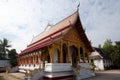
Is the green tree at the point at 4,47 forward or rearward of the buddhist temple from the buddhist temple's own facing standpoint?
rearward

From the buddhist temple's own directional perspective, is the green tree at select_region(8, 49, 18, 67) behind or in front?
behind

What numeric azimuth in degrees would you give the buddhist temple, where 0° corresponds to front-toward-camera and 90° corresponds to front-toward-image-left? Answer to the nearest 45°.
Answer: approximately 315°
